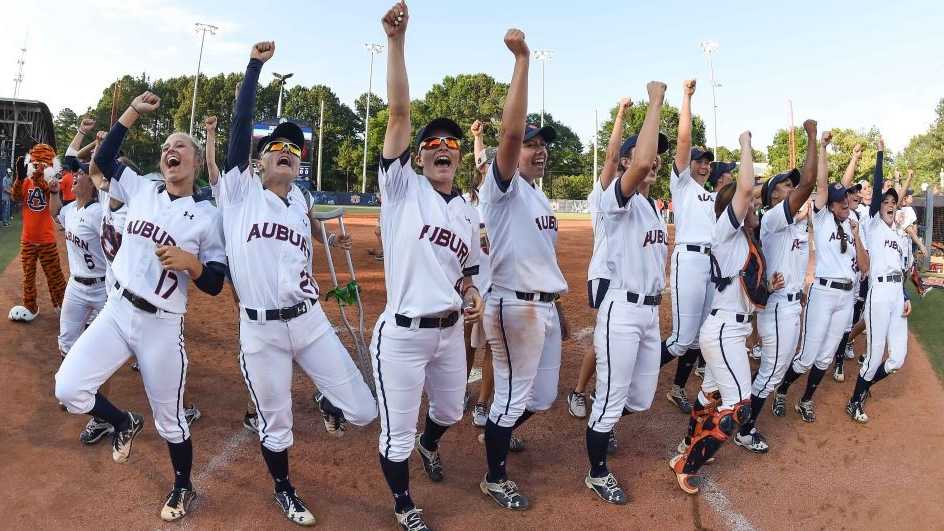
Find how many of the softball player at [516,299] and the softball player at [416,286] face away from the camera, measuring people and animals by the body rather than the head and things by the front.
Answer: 0

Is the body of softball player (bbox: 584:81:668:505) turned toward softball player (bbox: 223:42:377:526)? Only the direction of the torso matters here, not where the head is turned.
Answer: no

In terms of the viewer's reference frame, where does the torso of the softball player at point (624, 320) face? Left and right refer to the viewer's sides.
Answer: facing the viewer and to the right of the viewer

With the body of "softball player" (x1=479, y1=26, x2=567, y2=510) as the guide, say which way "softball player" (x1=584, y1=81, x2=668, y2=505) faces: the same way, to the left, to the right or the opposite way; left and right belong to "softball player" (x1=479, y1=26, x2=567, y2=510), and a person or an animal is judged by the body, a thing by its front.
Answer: the same way

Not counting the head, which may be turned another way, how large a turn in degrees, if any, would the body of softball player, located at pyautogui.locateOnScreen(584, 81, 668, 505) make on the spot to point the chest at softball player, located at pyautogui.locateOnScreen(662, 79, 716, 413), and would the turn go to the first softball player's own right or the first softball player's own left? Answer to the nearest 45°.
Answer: approximately 135° to the first softball player's own left

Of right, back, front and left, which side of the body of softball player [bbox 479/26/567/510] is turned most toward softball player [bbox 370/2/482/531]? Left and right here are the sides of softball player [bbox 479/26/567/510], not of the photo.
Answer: right

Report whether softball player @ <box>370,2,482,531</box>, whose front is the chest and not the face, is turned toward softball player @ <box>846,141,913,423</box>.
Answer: no

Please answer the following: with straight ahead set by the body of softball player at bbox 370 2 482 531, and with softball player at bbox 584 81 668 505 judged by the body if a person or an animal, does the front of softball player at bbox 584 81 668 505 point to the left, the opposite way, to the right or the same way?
the same way

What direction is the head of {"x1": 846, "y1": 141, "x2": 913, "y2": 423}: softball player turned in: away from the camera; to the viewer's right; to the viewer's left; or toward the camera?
toward the camera

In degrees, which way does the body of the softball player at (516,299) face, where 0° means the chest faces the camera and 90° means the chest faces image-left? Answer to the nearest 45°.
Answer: approximately 315°

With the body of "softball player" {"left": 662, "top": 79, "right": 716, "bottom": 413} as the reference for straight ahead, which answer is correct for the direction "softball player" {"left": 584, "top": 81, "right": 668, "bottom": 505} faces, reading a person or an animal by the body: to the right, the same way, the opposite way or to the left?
the same way

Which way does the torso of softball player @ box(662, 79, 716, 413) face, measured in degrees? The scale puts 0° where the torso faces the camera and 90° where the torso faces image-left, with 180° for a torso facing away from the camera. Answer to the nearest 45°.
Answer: approximately 315°

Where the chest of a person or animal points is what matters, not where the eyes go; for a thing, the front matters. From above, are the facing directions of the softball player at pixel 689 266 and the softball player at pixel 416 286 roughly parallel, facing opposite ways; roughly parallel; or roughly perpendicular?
roughly parallel

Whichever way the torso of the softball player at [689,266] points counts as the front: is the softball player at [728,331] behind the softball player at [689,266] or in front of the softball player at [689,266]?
in front

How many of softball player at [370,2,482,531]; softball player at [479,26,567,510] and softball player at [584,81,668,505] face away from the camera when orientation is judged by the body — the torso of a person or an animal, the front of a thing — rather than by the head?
0

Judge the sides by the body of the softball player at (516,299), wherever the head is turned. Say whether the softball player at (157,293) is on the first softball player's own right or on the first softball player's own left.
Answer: on the first softball player's own right

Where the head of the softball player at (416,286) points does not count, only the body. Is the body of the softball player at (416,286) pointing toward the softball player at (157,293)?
no

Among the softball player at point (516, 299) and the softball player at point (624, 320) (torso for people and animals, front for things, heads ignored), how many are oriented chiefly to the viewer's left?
0

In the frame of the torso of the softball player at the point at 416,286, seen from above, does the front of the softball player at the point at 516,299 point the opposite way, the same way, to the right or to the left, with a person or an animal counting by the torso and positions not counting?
the same way
